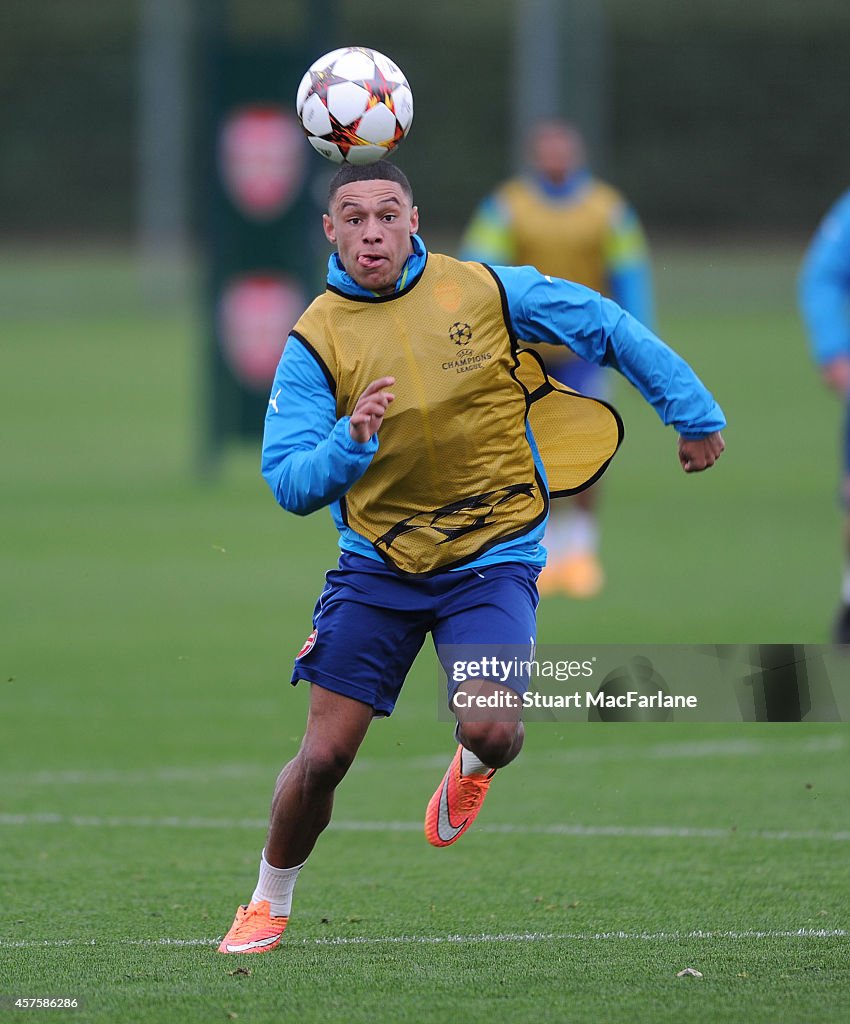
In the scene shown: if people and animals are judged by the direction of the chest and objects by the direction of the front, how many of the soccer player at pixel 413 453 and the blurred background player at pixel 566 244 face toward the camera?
2

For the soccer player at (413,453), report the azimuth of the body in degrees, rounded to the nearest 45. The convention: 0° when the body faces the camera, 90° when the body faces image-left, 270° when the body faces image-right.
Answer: approximately 0°

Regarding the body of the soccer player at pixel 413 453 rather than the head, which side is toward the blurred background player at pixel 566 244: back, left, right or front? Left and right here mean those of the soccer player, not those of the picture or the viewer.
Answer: back

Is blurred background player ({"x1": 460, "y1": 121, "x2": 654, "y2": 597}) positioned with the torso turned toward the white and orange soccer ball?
yes

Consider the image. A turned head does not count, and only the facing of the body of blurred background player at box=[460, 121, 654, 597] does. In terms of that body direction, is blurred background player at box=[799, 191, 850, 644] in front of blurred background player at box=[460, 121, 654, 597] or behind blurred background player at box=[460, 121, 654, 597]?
in front
